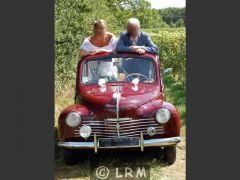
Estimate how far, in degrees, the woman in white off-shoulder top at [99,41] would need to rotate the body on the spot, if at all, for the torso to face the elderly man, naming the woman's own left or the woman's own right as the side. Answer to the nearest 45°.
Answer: approximately 90° to the woman's own left

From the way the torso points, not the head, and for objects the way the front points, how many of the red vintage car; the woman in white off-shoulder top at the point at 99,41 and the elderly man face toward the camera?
3

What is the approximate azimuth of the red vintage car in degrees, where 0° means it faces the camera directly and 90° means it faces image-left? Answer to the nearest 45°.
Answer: approximately 0°

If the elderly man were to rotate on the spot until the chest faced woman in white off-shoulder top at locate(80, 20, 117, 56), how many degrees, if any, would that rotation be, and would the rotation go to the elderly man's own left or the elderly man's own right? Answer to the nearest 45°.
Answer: approximately 90° to the elderly man's own right

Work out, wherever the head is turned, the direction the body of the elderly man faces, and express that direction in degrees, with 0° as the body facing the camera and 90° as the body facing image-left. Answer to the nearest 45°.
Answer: approximately 0°
